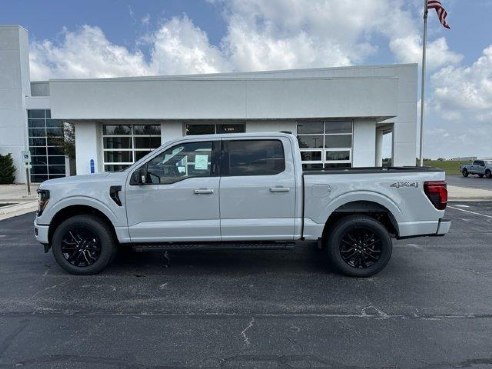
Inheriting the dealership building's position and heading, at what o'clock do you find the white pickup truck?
The white pickup truck is roughly at 12 o'clock from the dealership building.

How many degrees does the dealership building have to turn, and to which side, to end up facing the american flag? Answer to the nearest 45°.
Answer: approximately 90° to its left

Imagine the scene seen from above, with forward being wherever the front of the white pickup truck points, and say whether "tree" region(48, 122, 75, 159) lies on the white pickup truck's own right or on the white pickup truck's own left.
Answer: on the white pickup truck's own right

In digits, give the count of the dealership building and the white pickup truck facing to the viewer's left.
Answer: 1

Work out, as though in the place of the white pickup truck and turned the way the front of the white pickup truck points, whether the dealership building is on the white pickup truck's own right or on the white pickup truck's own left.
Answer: on the white pickup truck's own right

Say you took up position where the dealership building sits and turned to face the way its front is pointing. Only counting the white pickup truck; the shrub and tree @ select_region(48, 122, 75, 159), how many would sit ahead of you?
1

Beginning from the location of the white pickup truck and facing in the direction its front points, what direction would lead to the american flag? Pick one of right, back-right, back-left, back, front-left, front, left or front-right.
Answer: back-right

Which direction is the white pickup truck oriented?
to the viewer's left

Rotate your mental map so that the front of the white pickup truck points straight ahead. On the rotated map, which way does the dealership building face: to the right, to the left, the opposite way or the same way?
to the left

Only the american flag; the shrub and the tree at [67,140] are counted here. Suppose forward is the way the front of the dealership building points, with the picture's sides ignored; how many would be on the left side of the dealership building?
1

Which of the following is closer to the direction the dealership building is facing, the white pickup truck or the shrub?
the white pickup truck

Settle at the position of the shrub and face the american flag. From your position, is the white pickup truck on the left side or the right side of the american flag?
right

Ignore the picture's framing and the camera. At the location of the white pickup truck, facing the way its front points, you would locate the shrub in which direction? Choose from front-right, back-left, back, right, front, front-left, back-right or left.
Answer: front-right

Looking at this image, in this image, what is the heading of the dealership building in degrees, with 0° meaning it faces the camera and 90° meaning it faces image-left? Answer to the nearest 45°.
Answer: approximately 0°
